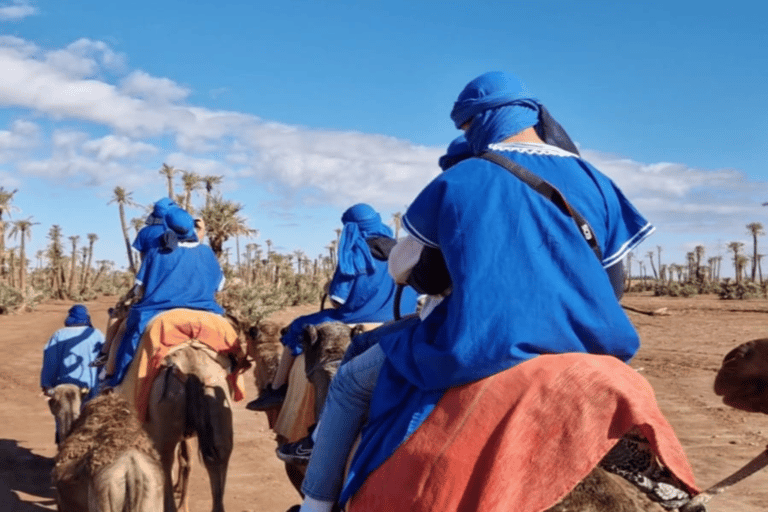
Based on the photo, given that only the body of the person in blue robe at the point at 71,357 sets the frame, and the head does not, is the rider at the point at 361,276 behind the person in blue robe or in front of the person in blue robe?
behind

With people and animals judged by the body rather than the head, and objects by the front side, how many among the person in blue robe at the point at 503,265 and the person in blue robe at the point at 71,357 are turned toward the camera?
0

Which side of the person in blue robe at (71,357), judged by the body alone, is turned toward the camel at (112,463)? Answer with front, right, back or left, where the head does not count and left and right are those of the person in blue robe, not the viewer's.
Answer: back

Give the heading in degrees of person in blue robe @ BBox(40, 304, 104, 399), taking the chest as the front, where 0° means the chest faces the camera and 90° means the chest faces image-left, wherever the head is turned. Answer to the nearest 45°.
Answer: approximately 180°

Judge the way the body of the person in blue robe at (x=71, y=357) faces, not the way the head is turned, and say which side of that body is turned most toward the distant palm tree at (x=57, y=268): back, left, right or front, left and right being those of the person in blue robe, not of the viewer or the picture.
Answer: front

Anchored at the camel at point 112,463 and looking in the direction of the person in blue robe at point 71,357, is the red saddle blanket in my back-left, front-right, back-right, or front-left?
back-right

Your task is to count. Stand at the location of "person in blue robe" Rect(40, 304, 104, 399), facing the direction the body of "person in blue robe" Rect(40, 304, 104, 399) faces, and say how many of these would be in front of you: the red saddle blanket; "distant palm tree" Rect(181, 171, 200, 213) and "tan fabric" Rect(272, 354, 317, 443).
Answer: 1

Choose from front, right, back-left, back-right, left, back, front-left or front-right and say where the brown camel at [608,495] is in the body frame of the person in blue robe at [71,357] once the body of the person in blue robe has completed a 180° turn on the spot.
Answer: front

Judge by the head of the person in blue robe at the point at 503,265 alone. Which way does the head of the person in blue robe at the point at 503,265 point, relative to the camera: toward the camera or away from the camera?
away from the camera

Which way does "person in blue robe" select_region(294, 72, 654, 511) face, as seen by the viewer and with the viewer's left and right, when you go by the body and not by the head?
facing away from the viewer and to the left of the viewer

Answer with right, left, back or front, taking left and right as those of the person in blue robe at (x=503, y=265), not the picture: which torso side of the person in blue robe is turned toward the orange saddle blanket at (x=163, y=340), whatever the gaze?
front

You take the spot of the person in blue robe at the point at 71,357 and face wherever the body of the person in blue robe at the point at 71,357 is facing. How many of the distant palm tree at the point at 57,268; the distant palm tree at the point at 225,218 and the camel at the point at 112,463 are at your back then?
1

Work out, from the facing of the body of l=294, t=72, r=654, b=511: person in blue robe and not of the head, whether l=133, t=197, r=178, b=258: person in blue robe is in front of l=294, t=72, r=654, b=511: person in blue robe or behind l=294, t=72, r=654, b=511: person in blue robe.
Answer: in front

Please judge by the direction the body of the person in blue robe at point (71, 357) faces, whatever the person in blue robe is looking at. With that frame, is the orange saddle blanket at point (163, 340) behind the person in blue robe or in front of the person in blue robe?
behind
